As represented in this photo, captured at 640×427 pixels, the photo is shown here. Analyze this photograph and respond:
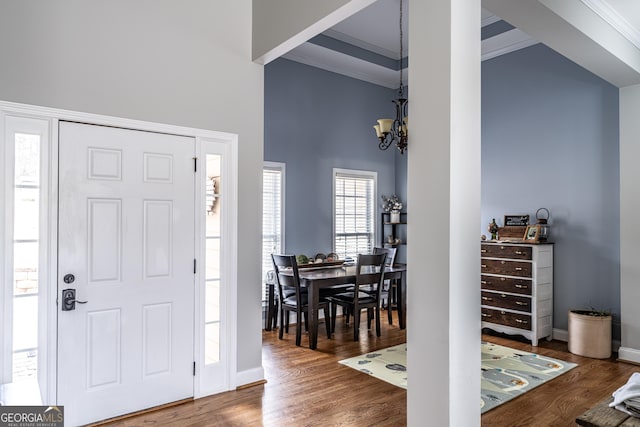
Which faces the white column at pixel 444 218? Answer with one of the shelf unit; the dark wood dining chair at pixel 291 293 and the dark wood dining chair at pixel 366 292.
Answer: the shelf unit

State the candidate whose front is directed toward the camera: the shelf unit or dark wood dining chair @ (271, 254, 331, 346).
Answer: the shelf unit

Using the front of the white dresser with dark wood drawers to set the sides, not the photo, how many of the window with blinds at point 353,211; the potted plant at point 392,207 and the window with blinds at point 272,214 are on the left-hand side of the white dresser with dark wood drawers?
0

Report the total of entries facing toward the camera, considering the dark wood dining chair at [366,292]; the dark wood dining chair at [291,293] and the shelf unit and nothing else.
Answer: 1

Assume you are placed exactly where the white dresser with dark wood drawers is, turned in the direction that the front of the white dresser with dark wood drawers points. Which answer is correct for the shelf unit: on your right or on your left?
on your right

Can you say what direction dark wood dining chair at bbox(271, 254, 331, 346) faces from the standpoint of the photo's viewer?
facing away from the viewer and to the right of the viewer

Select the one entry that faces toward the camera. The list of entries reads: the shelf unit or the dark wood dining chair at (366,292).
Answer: the shelf unit

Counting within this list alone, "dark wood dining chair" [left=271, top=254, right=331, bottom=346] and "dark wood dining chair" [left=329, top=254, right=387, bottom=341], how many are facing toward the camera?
0

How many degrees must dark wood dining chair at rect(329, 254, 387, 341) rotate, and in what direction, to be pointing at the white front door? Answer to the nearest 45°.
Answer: approximately 90° to its left

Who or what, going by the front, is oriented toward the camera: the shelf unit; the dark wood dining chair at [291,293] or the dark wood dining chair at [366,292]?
the shelf unit

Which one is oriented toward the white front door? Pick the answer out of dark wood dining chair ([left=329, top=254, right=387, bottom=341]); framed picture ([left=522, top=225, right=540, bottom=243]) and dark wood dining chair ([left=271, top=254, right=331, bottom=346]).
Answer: the framed picture

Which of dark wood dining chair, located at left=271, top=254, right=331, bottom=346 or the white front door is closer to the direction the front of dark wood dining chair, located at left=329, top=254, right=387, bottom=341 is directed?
the dark wood dining chair

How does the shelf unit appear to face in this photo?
toward the camera

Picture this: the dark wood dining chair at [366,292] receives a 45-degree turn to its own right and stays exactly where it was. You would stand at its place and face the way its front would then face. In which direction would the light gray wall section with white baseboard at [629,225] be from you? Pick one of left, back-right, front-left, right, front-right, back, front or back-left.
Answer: right

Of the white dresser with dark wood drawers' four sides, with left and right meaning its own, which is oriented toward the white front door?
front

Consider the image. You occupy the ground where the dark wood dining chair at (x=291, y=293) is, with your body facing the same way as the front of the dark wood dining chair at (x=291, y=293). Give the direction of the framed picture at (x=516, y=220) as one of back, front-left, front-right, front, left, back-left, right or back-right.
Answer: front-right
